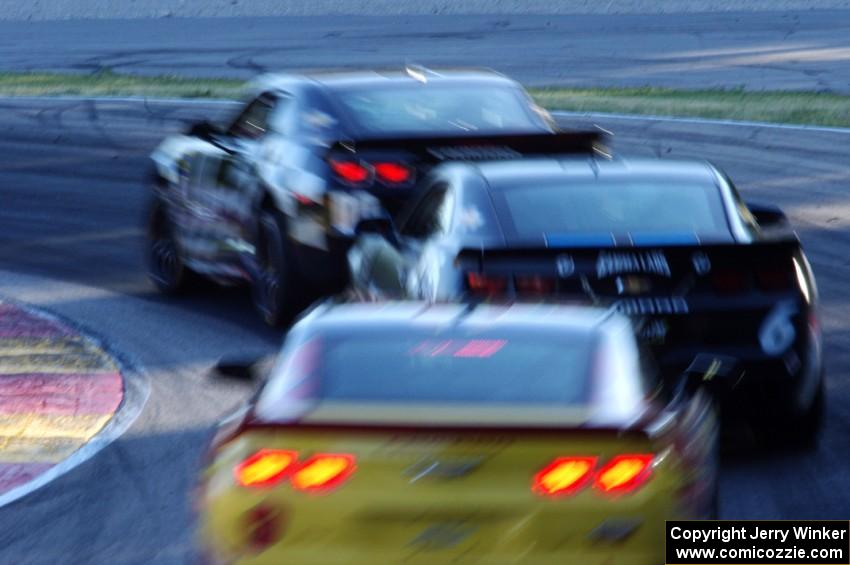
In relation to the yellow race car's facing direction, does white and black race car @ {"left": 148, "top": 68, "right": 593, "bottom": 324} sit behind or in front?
in front

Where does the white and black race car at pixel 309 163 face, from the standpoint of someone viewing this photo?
facing away from the viewer and to the left of the viewer

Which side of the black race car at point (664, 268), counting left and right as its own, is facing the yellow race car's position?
back

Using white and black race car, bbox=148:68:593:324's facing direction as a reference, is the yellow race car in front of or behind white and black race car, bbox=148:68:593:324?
behind

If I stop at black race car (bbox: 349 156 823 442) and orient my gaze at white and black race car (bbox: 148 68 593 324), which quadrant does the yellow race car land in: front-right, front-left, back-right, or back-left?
back-left

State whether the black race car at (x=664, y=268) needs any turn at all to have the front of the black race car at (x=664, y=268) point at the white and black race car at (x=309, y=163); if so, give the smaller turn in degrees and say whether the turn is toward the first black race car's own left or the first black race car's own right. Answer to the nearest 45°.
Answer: approximately 45° to the first black race car's own left

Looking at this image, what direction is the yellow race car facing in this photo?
away from the camera

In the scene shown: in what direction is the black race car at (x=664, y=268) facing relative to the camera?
away from the camera

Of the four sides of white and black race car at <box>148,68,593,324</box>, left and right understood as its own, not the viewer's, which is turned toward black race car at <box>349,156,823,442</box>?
back

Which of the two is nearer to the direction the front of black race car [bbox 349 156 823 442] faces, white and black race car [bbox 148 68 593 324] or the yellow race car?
the white and black race car
